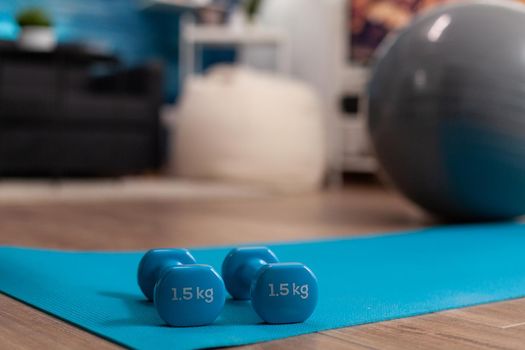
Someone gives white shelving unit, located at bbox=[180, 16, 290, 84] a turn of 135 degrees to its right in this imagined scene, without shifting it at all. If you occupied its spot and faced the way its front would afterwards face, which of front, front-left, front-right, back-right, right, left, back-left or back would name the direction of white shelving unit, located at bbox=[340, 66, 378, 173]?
back

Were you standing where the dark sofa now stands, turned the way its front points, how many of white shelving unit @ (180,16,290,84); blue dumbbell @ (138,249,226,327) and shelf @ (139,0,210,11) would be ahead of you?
1

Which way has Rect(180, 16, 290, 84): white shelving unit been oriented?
toward the camera

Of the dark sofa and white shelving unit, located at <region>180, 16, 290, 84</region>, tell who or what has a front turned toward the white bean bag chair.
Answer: the white shelving unit

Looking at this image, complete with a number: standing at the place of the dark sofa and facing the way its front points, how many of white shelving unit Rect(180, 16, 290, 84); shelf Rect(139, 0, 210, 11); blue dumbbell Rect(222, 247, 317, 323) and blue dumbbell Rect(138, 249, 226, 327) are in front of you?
2

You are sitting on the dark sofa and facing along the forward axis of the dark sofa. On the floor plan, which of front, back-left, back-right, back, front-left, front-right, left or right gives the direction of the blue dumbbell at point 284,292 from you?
front

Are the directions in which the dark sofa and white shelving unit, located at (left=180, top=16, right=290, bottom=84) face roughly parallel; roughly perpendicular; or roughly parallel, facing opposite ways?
roughly parallel

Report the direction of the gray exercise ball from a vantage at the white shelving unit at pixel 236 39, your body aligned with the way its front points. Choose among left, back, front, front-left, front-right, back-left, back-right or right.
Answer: front

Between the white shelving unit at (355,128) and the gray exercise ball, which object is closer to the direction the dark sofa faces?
the gray exercise ball

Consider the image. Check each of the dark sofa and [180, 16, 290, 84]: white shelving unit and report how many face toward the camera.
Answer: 2

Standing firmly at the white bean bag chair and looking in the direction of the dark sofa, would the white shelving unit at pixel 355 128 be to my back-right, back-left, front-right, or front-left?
back-right

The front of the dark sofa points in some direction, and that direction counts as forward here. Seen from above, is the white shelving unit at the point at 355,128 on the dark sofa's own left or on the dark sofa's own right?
on the dark sofa's own left

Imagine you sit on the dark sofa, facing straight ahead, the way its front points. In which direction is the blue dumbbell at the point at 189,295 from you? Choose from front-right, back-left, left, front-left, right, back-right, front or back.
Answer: front

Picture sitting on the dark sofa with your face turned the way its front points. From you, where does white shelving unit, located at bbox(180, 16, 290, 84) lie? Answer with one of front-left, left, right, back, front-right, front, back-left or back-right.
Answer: back-left

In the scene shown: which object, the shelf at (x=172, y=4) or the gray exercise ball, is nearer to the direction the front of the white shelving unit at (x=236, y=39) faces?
the gray exercise ball

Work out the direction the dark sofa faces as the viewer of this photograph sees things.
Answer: facing the viewer

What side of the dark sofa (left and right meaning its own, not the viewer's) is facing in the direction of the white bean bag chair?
left

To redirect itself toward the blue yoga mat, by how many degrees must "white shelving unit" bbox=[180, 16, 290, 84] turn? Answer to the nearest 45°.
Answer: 0° — it already faces it

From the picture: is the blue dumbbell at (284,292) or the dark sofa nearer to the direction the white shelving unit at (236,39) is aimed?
the blue dumbbell

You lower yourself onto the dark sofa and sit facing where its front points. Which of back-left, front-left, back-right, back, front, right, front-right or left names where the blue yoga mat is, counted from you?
front
